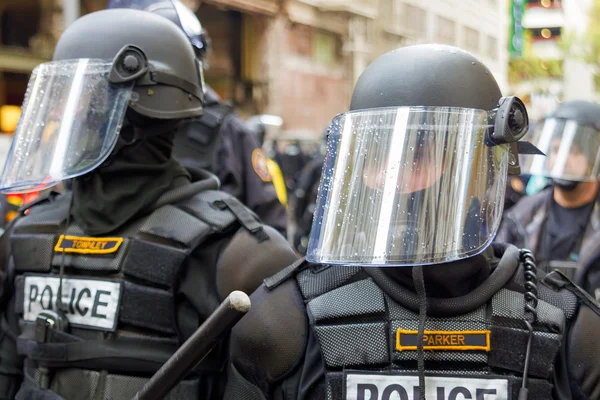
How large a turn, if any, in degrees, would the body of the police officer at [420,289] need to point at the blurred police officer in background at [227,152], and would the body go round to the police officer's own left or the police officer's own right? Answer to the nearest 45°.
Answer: approximately 180°

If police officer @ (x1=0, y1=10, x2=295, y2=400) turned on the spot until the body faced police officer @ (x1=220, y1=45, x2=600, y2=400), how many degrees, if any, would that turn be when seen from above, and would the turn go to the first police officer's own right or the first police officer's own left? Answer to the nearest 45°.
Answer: approximately 90° to the first police officer's own left

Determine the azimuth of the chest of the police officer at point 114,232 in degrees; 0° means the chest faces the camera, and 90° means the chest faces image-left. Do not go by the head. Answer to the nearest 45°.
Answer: approximately 45°

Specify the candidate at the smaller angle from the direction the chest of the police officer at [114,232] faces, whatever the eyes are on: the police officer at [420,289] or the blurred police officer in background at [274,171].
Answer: the police officer

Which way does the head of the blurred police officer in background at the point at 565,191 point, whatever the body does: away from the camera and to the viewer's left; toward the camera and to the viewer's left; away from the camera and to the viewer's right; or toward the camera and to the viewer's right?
toward the camera and to the viewer's left

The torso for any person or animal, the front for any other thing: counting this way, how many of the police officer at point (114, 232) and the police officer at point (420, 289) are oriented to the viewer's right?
0

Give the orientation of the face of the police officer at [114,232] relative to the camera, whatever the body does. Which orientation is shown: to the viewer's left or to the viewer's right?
to the viewer's left

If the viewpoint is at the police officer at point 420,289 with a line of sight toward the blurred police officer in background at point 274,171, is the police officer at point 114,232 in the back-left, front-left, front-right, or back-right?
front-left

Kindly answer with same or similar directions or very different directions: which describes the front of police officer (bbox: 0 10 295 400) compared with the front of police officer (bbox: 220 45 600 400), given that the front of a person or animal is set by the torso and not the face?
same or similar directions

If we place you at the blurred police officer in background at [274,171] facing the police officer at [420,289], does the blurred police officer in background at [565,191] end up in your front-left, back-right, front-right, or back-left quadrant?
front-left

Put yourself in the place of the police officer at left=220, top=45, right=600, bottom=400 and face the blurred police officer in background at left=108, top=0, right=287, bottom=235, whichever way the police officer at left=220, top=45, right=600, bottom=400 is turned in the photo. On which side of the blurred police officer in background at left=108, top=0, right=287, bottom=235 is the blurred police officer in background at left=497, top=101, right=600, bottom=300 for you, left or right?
right

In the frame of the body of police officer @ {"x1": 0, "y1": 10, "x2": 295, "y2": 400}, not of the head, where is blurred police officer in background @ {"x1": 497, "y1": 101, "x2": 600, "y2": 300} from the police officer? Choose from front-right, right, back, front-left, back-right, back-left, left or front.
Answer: back

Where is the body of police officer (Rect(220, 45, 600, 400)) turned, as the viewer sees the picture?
toward the camera
